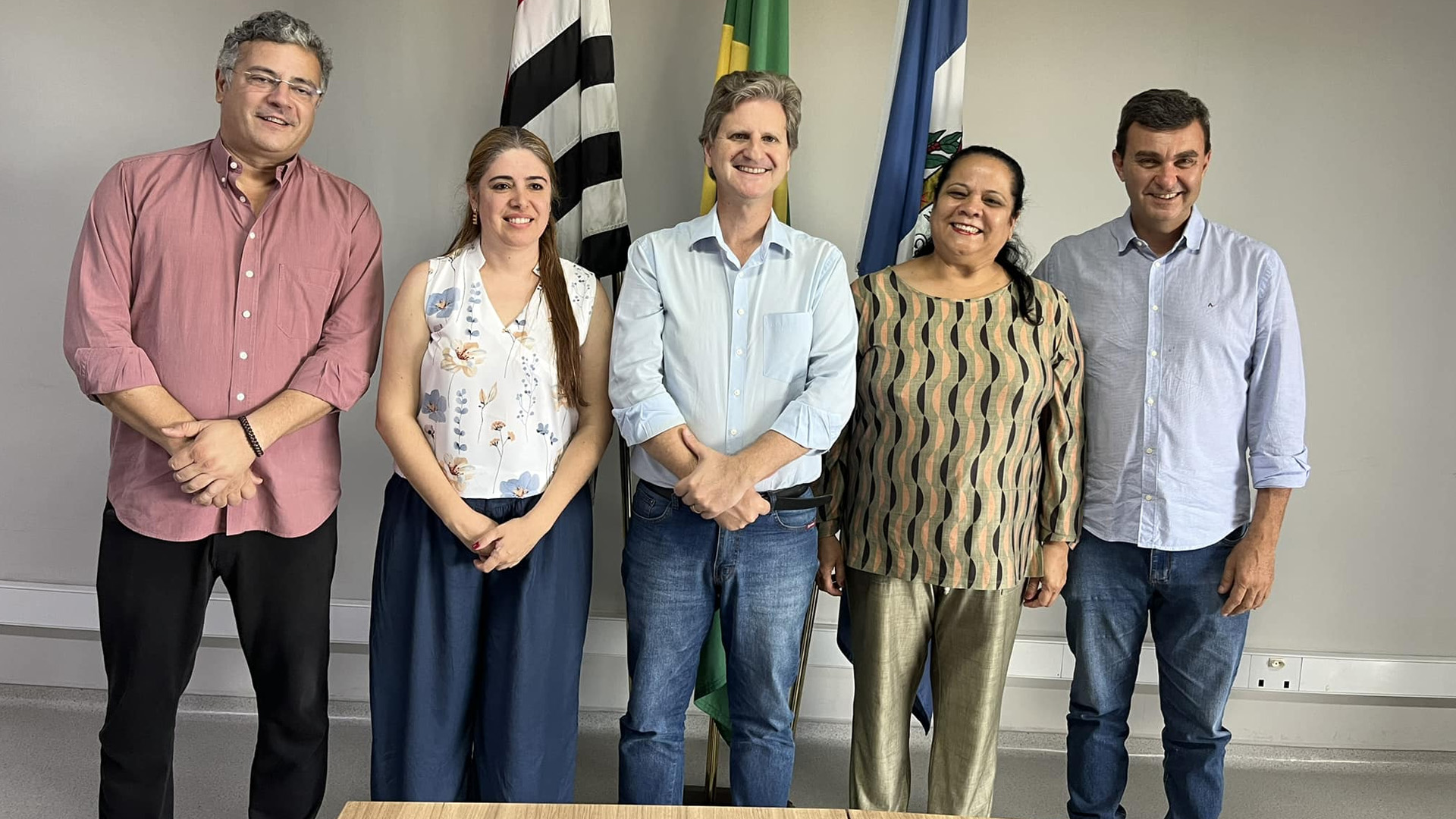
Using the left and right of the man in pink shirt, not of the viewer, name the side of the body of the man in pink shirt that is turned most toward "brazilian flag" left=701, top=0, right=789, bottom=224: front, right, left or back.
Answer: left

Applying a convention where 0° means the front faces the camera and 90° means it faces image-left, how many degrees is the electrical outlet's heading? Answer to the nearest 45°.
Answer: approximately 0°

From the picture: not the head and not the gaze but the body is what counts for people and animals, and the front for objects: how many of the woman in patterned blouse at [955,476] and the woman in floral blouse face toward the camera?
2

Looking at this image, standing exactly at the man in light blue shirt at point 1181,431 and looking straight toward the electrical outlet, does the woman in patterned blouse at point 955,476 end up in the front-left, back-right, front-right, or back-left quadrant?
back-left
